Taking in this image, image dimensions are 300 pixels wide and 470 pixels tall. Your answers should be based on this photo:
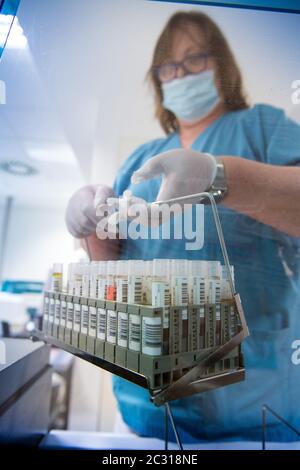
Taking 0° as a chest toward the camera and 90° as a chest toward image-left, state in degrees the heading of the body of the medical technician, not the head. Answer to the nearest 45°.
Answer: approximately 45°

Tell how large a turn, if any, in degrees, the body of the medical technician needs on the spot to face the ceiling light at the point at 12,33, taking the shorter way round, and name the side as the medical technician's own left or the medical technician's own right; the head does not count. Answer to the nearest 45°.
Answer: approximately 45° to the medical technician's own right
